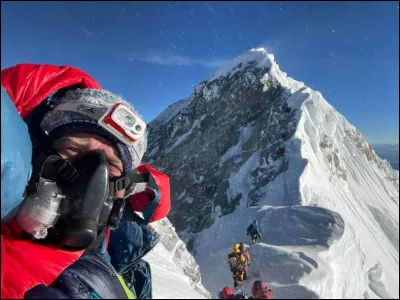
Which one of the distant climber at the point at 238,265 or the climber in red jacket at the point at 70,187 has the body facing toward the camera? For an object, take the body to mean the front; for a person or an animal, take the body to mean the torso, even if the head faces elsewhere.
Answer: the climber in red jacket

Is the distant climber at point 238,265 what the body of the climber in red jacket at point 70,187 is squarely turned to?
no

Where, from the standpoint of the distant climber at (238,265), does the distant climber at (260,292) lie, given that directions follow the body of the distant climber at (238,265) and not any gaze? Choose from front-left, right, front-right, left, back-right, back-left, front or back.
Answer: back

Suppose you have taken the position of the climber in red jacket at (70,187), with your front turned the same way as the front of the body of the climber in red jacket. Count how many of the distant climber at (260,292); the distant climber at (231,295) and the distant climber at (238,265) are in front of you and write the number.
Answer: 0

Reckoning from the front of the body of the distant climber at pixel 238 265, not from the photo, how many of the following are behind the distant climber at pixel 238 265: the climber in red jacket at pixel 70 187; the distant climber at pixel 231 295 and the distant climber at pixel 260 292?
3

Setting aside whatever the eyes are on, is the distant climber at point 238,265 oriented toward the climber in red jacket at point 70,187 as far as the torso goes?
no

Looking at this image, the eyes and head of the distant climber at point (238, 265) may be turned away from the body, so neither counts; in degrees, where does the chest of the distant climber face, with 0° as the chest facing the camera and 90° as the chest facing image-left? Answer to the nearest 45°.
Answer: approximately 180°

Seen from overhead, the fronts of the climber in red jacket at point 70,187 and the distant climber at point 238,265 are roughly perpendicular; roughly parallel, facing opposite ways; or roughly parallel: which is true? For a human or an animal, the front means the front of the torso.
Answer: roughly parallel, facing opposite ways

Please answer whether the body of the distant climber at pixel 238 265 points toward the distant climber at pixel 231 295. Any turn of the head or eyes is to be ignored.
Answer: no

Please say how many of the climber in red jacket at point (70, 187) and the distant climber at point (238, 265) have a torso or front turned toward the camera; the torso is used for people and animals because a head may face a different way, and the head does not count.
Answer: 1

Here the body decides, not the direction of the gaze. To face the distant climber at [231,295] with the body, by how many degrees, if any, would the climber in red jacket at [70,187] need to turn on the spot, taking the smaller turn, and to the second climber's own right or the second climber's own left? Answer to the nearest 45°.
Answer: approximately 135° to the second climber's own left

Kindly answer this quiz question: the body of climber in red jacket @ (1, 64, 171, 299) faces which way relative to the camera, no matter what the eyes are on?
toward the camera
